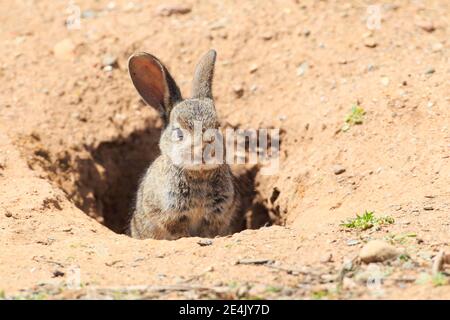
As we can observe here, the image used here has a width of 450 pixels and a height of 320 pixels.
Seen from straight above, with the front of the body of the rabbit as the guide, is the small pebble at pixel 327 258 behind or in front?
in front

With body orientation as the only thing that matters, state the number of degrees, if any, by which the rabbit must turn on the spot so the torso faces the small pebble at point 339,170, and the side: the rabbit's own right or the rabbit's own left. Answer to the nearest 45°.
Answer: approximately 45° to the rabbit's own left

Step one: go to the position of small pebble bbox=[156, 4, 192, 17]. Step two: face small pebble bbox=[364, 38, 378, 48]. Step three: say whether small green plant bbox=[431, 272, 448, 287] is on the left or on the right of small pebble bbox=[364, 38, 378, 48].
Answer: right

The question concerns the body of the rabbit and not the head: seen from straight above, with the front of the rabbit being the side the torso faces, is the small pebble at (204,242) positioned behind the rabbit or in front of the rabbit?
in front

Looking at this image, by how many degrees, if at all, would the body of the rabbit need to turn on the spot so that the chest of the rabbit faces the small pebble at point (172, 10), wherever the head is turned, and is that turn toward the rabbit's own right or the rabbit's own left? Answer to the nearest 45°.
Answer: approximately 135° to the rabbit's own left

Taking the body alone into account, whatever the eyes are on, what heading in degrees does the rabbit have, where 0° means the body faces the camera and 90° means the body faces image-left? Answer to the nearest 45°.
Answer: approximately 315°

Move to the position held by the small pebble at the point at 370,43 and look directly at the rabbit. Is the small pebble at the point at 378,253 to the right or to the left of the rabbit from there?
left
